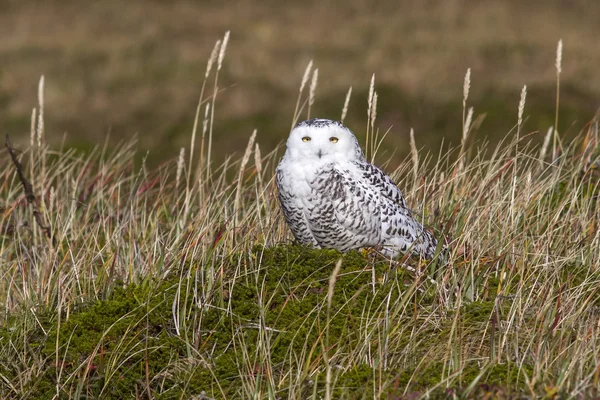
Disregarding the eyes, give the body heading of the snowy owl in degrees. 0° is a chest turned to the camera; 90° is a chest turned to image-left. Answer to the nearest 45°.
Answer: approximately 45°
